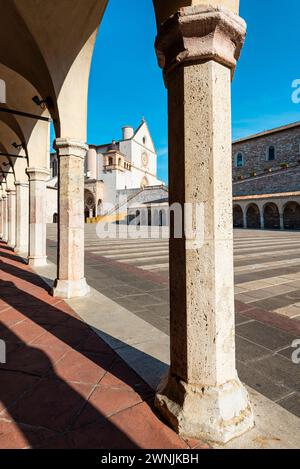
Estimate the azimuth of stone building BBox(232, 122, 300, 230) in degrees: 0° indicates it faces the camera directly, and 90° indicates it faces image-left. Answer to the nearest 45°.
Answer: approximately 45°

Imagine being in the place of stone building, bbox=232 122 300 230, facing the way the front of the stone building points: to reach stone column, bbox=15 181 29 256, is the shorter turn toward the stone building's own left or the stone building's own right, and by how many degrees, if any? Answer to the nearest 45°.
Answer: approximately 45° to the stone building's own left

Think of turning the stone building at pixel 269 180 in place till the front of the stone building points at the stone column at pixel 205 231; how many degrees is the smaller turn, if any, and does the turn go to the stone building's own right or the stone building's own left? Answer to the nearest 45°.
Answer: approximately 45° to the stone building's own left

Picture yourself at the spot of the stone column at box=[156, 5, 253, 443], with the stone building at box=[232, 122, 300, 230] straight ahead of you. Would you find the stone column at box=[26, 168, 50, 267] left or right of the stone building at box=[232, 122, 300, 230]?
left

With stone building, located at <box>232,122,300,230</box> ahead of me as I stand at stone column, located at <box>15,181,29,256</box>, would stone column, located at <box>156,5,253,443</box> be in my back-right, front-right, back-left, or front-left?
back-right

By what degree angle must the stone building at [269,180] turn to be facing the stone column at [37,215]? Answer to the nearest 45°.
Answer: approximately 45° to its left
